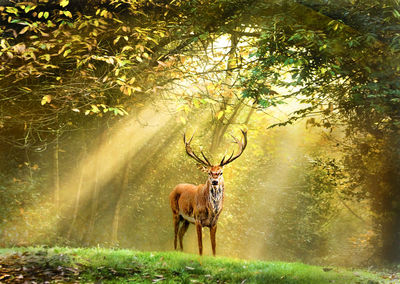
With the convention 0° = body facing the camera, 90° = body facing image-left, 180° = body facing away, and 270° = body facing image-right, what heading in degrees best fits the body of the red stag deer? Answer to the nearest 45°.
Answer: approximately 315°

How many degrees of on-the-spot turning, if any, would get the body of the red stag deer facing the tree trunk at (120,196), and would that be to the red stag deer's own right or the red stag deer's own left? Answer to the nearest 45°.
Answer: approximately 180°

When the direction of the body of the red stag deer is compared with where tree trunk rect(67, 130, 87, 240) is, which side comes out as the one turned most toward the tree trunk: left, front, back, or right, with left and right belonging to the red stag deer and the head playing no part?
back
